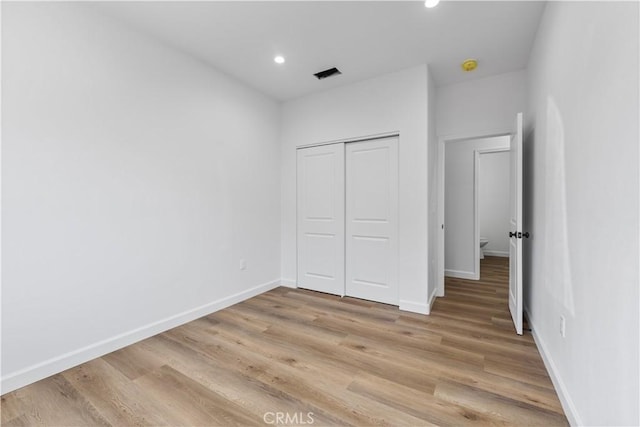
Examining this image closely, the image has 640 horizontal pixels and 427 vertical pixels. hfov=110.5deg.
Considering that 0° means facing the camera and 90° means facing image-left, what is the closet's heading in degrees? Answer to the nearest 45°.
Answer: approximately 45°
